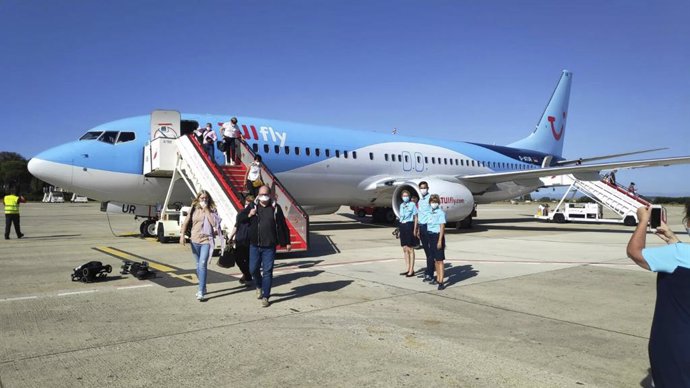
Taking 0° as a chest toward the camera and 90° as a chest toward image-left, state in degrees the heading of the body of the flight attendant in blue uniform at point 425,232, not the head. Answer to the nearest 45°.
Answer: approximately 0°

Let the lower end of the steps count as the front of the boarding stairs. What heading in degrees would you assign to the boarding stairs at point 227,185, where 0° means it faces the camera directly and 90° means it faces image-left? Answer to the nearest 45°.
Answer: approximately 315°

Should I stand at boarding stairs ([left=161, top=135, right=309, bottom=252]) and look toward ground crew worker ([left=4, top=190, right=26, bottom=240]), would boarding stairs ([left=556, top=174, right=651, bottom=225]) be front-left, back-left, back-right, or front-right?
back-right

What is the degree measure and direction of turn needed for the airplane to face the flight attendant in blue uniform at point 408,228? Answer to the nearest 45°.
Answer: approximately 45° to its left

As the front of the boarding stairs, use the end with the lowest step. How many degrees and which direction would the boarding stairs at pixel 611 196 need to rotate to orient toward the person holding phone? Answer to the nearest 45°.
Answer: approximately 45° to its right

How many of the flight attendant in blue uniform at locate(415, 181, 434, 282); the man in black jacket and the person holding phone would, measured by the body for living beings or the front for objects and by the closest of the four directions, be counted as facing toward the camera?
2

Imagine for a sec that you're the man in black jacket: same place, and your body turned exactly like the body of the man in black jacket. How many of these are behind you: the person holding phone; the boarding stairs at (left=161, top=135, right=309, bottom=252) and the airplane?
2

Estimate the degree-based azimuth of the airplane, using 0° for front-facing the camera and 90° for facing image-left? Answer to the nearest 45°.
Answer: approximately 45°

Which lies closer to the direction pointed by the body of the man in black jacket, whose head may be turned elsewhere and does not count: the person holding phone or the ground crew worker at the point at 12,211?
the person holding phone

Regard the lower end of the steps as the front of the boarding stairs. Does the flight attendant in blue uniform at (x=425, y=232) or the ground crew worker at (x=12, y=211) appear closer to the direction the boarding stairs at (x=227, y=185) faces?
the flight attendant in blue uniform

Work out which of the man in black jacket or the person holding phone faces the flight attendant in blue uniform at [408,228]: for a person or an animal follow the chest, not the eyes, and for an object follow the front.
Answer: the person holding phone

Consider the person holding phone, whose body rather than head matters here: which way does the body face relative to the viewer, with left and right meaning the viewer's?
facing away from the viewer and to the left of the viewer

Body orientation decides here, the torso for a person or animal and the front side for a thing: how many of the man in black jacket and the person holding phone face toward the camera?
1

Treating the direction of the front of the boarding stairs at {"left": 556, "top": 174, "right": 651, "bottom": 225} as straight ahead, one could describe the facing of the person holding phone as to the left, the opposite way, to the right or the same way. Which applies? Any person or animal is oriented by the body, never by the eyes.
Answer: the opposite way

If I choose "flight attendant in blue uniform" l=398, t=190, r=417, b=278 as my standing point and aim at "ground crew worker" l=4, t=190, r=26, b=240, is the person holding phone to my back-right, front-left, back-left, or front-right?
back-left
